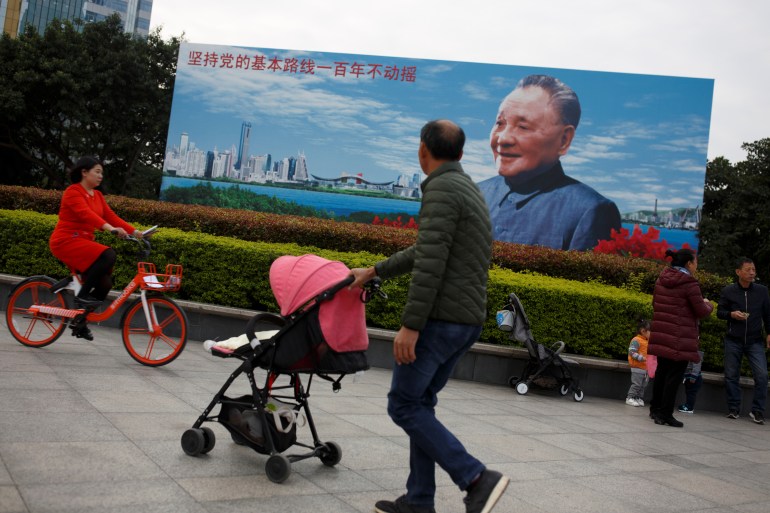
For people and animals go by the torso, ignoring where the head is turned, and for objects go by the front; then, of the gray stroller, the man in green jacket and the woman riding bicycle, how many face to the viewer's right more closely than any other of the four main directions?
2

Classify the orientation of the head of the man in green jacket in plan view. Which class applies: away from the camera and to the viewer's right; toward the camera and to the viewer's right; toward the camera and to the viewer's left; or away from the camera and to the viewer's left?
away from the camera and to the viewer's left

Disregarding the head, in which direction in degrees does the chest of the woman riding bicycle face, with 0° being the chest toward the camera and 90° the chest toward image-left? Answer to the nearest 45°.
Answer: approximately 270°

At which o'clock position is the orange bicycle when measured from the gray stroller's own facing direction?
The orange bicycle is roughly at 5 o'clock from the gray stroller.

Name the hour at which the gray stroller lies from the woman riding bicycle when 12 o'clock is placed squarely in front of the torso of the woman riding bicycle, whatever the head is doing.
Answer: The gray stroller is roughly at 12 o'clock from the woman riding bicycle.

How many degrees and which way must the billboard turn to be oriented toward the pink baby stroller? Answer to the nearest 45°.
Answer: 0° — it already faces it

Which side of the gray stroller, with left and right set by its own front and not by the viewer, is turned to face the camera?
right

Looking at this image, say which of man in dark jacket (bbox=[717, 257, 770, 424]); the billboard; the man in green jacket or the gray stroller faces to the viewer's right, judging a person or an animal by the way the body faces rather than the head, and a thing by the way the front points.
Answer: the gray stroller

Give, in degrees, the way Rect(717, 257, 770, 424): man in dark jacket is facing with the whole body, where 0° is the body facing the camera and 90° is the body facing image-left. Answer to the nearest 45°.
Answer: approximately 0°
